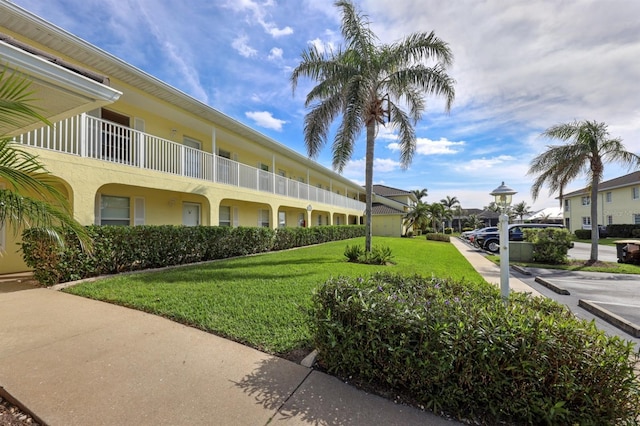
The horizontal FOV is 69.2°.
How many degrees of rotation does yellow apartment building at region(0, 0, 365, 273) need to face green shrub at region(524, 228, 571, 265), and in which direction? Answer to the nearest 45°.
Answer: approximately 45° to its left

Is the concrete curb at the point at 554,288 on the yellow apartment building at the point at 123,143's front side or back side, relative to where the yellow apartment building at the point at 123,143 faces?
on the front side

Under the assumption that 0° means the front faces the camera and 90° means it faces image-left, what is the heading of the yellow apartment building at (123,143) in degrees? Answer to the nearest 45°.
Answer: approximately 315°

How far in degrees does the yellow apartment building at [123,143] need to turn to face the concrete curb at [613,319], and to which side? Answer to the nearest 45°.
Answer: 0° — it already faces it

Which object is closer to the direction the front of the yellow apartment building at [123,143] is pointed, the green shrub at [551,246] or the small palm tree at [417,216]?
the green shrub

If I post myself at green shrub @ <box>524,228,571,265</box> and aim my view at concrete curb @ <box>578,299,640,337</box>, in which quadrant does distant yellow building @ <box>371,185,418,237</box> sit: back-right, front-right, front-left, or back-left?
back-right

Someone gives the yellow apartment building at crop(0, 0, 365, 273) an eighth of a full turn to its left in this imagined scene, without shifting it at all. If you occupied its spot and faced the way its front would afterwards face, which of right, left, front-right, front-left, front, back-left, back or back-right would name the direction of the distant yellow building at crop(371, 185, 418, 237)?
front-left

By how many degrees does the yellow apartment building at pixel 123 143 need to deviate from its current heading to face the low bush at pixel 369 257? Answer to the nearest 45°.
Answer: approximately 45° to its left
